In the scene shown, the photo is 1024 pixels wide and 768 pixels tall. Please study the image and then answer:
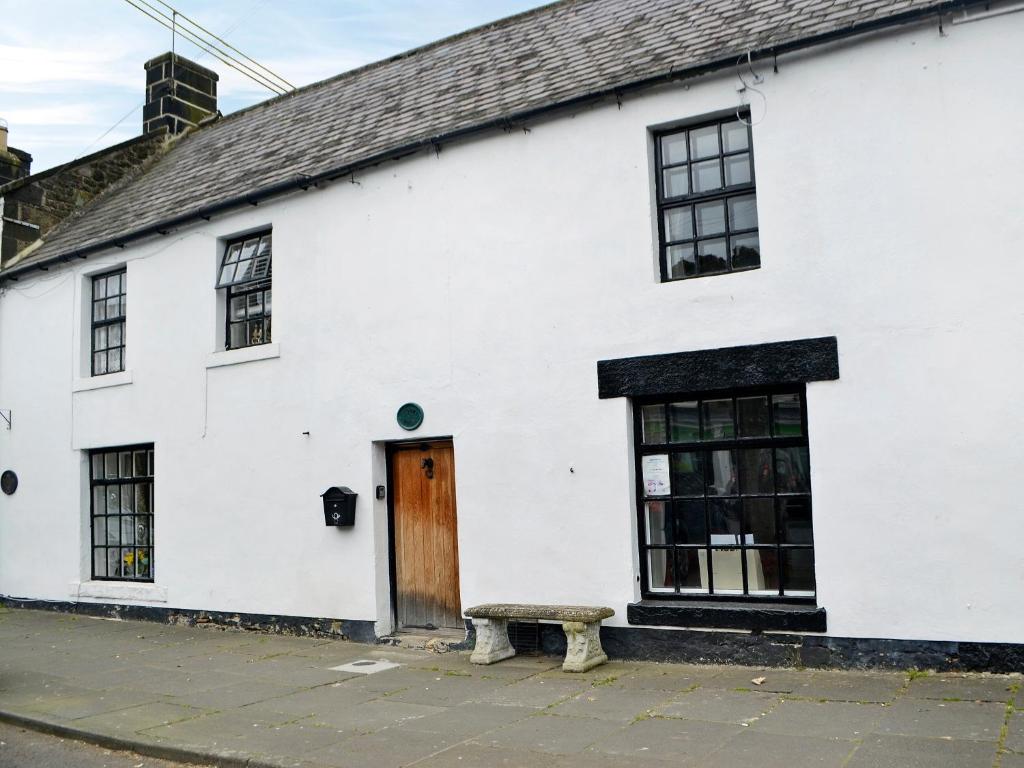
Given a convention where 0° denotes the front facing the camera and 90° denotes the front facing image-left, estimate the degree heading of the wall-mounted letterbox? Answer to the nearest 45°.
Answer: approximately 45°

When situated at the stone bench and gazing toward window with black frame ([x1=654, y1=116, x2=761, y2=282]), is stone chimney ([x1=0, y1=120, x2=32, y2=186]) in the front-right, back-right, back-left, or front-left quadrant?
back-left

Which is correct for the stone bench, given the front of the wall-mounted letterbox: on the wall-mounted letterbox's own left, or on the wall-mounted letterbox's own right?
on the wall-mounted letterbox's own left

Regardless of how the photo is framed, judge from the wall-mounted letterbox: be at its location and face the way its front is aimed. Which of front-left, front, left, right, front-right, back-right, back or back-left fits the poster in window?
left

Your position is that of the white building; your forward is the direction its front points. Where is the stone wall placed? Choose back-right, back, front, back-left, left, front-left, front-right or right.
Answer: right

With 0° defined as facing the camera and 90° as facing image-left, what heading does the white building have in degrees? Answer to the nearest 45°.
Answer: approximately 45°

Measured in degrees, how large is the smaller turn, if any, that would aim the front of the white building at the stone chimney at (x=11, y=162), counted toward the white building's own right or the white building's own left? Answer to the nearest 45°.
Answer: approximately 90° to the white building's own right

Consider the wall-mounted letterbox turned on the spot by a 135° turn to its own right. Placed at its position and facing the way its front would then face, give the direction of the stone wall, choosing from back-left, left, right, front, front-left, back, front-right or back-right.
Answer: front-left

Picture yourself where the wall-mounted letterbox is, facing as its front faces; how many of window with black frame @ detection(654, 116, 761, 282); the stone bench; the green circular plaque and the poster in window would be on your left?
4
